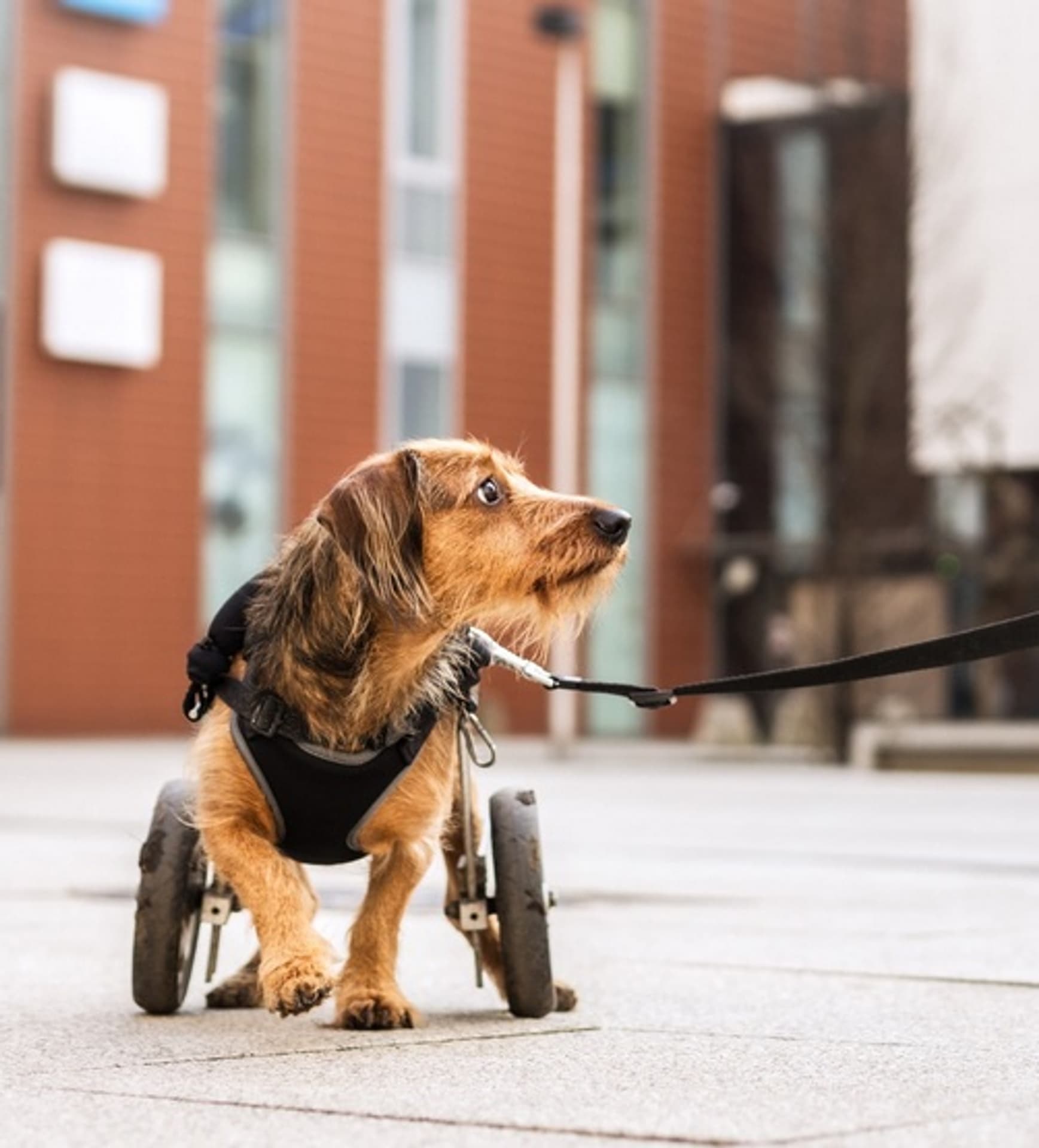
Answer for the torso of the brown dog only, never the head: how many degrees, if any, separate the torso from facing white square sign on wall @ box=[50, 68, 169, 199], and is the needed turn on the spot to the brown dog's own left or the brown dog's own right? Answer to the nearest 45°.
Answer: approximately 180°

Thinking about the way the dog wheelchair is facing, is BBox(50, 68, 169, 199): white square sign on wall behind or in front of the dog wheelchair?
behind

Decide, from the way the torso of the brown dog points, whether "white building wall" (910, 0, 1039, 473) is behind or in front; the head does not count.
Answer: behind

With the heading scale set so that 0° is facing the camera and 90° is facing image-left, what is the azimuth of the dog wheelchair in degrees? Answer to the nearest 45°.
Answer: approximately 0°

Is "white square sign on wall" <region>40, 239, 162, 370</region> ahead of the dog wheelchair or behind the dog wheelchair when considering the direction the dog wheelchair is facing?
behind

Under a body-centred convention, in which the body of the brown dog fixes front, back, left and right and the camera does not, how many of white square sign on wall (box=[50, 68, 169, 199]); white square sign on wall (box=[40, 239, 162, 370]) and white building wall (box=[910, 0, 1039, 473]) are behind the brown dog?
3
